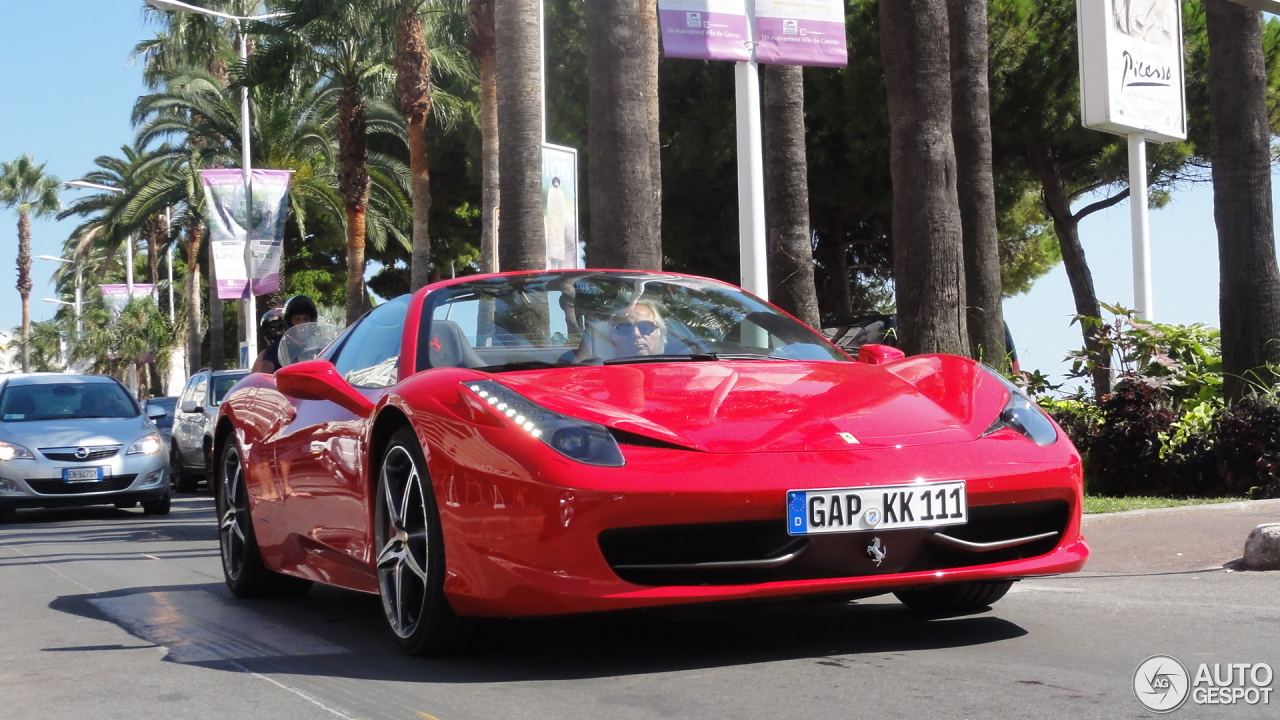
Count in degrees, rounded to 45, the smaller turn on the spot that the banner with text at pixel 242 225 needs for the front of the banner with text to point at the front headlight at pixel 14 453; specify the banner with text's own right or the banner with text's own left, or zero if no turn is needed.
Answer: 0° — it already faces it

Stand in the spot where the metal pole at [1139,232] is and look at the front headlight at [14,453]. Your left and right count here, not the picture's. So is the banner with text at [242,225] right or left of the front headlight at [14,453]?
right

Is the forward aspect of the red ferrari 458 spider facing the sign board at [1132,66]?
no

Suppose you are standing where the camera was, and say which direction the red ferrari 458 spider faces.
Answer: facing the viewer and to the right of the viewer

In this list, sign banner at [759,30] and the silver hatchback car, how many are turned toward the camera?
2

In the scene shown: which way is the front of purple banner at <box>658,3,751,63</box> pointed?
toward the camera

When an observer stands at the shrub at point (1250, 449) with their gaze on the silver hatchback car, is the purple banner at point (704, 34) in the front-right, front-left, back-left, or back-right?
front-left

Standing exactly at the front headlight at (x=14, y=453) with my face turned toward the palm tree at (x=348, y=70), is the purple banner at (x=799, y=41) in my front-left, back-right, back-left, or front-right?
back-right

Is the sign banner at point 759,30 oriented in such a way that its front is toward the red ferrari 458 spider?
yes

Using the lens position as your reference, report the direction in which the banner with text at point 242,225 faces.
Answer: facing the viewer

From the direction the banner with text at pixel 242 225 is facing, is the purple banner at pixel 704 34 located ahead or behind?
ahead

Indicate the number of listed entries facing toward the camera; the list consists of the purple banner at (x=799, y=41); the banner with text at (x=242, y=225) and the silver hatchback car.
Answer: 3

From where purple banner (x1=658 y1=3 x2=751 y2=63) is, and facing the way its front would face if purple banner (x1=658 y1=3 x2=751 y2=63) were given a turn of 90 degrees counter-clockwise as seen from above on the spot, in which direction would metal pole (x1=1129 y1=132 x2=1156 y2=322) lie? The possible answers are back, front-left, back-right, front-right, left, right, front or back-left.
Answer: front-left

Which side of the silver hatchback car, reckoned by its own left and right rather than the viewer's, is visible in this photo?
front

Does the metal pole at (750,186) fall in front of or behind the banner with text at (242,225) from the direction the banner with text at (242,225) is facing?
in front

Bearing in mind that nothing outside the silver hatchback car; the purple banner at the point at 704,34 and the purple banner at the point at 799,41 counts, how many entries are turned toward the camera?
3

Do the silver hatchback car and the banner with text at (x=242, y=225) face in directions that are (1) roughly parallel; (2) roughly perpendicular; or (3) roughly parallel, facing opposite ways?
roughly parallel
